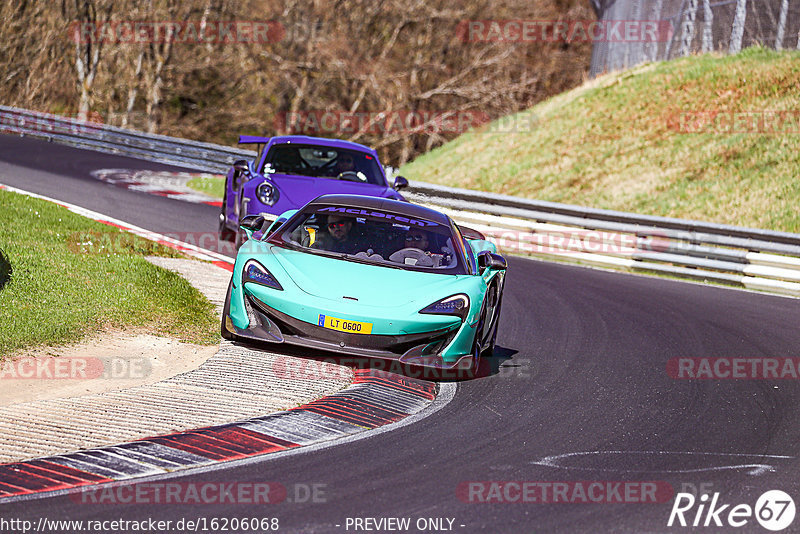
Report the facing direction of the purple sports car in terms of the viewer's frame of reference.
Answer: facing the viewer and to the right of the viewer

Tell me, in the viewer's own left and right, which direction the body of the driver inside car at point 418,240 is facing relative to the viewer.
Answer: facing the viewer and to the left of the viewer

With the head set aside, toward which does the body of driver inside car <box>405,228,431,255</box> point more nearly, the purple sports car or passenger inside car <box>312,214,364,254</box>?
the passenger inside car

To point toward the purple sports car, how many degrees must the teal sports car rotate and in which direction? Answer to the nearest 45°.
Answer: approximately 180°

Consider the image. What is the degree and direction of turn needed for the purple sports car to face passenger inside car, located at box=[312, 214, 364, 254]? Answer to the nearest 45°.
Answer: approximately 45° to its right

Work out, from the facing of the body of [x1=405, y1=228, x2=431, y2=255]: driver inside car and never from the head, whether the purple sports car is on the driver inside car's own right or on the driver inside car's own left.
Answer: on the driver inside car's own right

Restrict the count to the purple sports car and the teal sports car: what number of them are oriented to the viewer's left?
0

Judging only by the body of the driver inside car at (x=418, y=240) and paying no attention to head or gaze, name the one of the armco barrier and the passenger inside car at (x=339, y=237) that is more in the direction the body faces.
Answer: the passenger inside car

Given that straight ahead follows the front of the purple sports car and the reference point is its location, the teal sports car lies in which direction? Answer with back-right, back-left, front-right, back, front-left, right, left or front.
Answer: front-right

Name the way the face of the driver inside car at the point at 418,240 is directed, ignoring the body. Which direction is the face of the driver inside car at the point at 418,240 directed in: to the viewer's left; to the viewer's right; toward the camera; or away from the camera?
toward the camera

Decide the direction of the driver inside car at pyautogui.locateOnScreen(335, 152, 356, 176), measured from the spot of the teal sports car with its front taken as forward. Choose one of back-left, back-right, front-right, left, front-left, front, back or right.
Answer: back

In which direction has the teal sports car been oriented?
toward the camera

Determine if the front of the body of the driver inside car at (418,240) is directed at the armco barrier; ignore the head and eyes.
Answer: no
